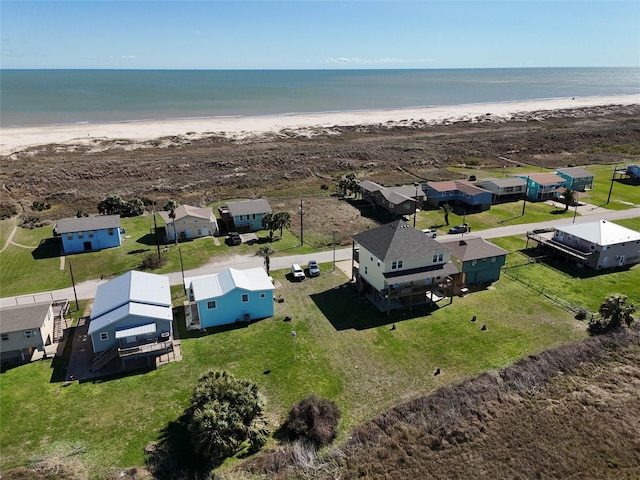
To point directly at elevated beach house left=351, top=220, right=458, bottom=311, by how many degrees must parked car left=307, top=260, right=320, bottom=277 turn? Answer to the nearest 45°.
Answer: approximately 45° to its left

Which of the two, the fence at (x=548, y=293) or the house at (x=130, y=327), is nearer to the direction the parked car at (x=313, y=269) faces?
the house

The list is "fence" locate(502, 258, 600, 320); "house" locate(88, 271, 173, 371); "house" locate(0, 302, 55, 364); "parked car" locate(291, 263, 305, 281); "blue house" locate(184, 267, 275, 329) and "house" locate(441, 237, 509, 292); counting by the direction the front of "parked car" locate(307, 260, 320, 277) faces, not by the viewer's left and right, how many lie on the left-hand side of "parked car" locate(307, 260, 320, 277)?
2

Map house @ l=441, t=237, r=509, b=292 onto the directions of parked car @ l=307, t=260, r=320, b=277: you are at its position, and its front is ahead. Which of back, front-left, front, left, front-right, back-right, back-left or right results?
left

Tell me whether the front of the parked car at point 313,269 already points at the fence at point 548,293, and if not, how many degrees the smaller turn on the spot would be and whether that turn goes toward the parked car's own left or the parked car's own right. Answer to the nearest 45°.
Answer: approximately 90° to the parked car's own left

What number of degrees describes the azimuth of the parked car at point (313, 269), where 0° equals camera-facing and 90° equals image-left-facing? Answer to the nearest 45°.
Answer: approximately 0°

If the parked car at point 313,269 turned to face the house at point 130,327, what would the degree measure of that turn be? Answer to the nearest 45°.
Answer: approximately 45° to its right

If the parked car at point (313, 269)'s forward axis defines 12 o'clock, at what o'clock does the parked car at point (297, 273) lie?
the parked car at point (297, 273) is roughly at 2 o'clock from the parked car at point (313, 269).

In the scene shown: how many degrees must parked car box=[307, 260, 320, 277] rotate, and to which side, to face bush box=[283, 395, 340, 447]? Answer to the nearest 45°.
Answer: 0° — it already faces it

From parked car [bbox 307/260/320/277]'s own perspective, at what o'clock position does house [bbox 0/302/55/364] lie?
The house is roughly at 2 o'clock from the parked car.

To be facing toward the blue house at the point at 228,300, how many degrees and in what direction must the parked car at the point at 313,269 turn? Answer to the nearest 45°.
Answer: approximately 45° to its right
